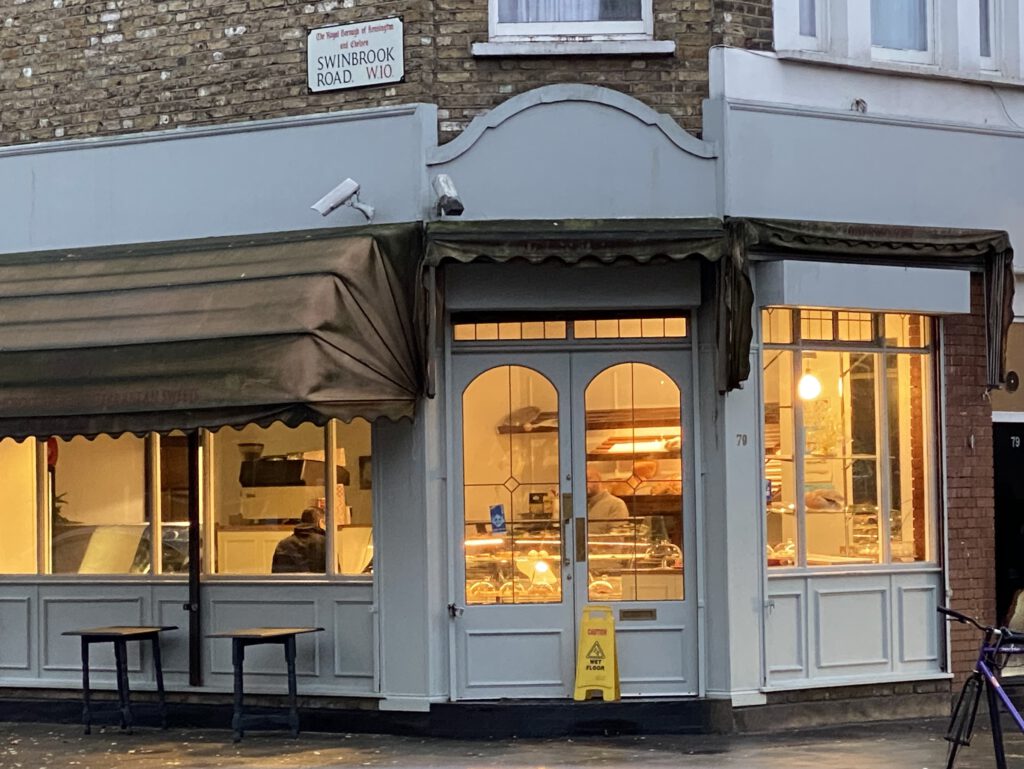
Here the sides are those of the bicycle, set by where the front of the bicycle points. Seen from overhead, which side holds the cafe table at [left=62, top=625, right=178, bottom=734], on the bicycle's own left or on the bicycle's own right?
on the bicycle's own right

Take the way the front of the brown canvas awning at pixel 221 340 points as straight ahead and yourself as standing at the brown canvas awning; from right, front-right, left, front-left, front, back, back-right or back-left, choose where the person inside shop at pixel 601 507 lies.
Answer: back-left

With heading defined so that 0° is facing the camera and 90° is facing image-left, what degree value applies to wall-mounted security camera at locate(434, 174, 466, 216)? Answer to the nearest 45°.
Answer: approximately 315°

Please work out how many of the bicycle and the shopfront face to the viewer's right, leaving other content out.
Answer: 0

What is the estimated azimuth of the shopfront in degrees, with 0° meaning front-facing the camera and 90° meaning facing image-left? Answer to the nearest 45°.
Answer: approximately 0°

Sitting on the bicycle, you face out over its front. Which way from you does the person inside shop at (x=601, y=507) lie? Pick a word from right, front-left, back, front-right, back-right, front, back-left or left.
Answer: right
